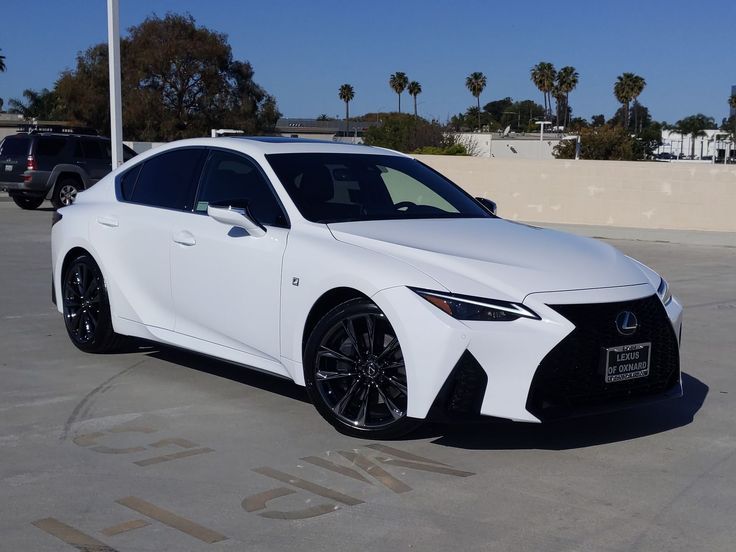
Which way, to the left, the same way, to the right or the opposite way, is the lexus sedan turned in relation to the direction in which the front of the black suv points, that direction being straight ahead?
to the right

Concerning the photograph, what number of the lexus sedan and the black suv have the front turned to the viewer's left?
0

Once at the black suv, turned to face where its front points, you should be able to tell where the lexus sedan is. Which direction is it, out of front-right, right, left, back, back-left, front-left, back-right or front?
back-right

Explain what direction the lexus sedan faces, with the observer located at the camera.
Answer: facing the viewer and to the right of the viewer

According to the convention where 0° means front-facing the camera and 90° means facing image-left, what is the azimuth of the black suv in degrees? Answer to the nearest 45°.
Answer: approximately 225°

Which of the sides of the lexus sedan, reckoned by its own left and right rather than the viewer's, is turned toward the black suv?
back

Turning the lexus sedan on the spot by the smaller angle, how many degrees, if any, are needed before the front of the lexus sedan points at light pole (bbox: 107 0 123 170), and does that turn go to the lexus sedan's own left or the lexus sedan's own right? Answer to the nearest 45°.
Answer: approximately 135° to the lexus sedan's own left
